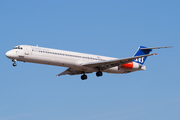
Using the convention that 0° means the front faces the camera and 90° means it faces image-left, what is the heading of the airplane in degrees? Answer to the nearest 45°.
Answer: approximately 45°
